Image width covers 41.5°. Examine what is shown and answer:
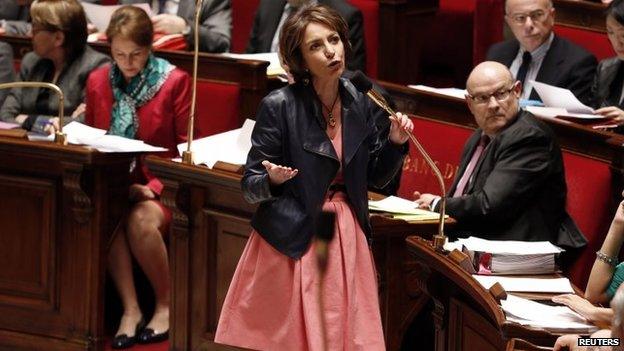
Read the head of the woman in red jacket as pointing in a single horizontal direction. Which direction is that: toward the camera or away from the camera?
toward the camera

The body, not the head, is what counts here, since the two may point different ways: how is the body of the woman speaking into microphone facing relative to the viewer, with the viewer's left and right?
facing the viewer and to the right of the viewer

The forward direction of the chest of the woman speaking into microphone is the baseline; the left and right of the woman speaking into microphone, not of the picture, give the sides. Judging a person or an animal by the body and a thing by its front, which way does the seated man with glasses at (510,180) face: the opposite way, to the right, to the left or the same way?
to the right

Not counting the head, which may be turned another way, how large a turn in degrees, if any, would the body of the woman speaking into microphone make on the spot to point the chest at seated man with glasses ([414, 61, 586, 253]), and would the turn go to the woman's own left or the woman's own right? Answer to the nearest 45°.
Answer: approximately 90° to the woman's own left

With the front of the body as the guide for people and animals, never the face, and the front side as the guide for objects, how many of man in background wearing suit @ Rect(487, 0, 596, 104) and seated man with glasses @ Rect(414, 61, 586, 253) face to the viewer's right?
0

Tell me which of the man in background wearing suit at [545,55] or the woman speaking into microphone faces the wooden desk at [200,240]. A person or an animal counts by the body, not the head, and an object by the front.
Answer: the man in background wearing suit

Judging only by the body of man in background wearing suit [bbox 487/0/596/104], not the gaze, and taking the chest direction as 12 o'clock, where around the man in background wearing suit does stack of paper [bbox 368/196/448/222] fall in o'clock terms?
The stack of paper is roughly at 11 o'clock from the man in background wearing suit.

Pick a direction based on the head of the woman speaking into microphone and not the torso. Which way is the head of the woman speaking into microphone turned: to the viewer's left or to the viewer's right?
to the viewer's right

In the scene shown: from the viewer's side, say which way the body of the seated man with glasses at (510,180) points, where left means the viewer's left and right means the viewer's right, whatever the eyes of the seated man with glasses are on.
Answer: facing the viewer and to the left of the viewer

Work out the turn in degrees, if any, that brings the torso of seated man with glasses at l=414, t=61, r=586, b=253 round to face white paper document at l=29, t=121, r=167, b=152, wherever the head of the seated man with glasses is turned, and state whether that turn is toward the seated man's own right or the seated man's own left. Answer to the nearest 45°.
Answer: approximately 45° to the seated man's own right

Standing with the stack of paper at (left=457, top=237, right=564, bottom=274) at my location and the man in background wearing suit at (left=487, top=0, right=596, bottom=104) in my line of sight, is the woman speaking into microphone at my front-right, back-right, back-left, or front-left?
back-left

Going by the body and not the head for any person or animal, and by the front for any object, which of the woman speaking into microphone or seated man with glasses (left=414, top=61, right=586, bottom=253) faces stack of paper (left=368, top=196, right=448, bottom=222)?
the seated man with glasses

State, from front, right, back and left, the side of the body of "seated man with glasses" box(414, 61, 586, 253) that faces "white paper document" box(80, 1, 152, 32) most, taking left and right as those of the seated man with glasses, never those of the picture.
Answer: right

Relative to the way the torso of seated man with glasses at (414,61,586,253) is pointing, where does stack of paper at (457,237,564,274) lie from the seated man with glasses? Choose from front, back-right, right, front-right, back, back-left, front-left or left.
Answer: front-left

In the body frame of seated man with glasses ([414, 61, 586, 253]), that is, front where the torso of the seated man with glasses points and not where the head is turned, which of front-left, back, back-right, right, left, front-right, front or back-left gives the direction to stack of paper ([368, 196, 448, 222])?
front

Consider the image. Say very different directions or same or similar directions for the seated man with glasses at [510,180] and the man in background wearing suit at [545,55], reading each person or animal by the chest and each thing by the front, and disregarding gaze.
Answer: same or similar directions

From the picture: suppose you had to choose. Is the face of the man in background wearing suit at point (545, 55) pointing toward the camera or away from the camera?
toward the camera

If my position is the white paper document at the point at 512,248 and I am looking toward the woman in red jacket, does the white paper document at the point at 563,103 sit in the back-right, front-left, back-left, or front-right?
front-right

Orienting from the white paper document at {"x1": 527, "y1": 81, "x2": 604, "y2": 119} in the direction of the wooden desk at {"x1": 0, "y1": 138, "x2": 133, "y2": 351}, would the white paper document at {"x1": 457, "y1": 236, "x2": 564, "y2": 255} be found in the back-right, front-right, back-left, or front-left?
front-left
